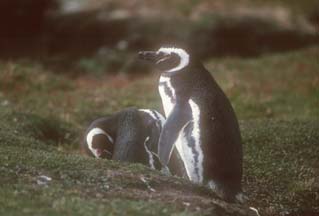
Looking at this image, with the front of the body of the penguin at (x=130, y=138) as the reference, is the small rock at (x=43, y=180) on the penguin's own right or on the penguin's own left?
on the penguin's own left

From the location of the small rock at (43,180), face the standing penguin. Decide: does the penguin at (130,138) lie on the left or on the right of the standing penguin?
left

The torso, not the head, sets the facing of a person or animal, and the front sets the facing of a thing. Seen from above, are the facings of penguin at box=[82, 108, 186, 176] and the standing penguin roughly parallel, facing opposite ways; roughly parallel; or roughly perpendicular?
roughly parallel

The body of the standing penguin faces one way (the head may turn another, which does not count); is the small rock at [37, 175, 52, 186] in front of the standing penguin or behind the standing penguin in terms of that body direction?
in front

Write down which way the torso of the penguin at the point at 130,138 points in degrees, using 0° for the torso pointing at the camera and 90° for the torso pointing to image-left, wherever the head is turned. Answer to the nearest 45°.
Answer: approximately 90°

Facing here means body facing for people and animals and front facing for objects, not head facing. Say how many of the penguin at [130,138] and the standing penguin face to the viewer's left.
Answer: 2

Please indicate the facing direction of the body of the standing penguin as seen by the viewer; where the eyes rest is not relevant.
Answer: to the viewer's left

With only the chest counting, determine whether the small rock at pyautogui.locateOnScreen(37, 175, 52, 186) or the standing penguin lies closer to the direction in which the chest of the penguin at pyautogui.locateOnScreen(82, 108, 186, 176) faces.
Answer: the small rock
